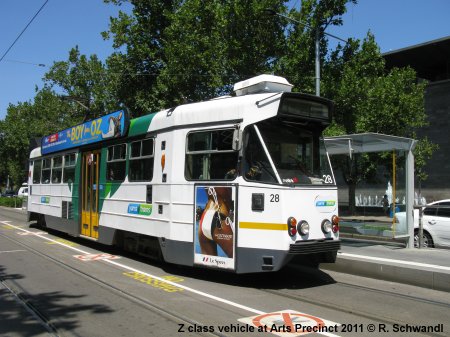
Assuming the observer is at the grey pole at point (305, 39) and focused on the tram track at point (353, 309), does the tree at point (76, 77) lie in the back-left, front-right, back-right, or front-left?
back-right

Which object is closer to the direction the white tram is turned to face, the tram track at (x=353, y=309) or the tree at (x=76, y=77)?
the tram track

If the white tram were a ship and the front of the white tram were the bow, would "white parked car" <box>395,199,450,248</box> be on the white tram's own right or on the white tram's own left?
on the white tram's own left

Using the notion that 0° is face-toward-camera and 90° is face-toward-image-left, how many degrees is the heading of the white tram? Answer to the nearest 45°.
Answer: approximately 315°

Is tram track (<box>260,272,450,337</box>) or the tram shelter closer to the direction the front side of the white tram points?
the tram track

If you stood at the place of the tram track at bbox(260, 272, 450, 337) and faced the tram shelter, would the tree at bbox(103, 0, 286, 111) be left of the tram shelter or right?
left

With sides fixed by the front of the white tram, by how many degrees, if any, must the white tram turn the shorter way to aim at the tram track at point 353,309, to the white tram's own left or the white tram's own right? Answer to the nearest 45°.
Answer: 0° — it already faces it

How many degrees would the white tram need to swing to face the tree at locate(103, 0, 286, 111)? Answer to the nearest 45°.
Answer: approximately 135° to its left

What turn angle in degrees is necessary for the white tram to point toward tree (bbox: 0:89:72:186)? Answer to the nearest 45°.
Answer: approximately 135° to its left

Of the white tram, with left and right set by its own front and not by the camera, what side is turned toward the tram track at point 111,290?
right
